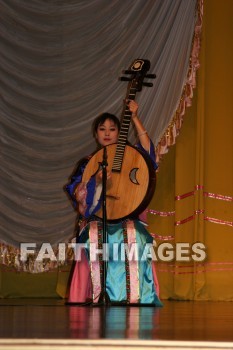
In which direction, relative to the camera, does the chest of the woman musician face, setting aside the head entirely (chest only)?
toward the camera

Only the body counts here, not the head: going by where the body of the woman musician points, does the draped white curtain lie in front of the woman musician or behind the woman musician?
behind

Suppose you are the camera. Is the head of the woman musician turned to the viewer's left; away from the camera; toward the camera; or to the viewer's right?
toward the camera
